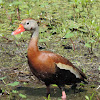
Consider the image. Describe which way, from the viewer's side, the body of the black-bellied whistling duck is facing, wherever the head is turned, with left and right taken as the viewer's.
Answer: facing to the left of the viewer
